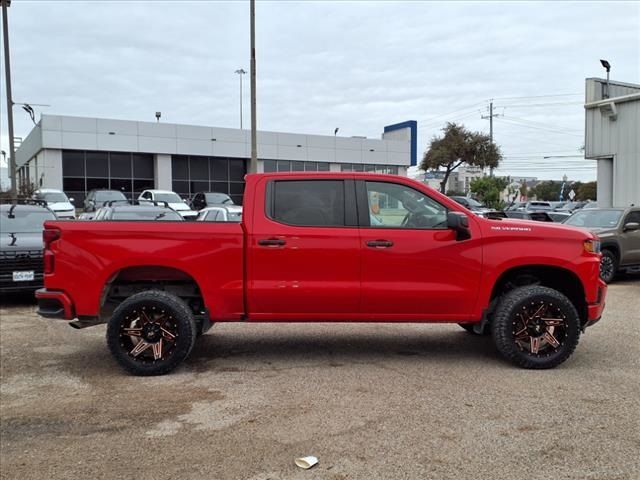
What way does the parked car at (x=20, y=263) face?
toward the camera

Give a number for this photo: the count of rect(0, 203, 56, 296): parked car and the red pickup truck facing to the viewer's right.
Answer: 1

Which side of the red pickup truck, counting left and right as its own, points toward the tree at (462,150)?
left

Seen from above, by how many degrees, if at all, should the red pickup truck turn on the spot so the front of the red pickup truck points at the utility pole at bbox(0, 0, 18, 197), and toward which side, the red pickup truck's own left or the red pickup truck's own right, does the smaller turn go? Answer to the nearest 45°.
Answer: approximately 135° to the red pickup truck's own left

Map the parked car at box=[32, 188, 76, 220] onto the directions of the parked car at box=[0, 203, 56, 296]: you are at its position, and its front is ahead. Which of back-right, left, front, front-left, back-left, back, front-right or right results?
back

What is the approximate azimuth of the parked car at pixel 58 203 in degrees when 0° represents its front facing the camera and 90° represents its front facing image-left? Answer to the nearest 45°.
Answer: approximately 315°

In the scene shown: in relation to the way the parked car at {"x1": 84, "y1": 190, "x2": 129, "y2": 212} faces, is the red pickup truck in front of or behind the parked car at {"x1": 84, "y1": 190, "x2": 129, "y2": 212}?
in front

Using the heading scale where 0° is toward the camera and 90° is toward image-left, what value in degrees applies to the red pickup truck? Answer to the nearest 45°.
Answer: approximately 270°

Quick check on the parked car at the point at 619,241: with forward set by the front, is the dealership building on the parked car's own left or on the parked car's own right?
on the parked car's own right

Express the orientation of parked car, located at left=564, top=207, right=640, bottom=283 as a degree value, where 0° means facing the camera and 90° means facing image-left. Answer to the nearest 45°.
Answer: approximately 45°

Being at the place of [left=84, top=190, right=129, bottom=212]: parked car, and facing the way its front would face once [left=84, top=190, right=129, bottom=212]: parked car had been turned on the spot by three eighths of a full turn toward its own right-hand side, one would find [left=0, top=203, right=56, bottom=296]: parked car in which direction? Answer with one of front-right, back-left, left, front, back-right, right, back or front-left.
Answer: left
